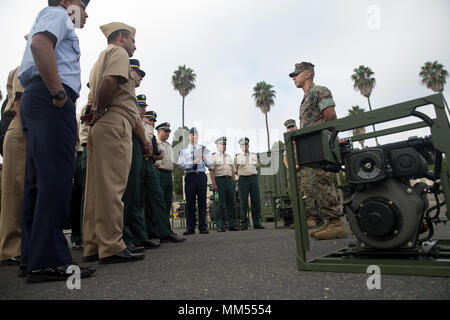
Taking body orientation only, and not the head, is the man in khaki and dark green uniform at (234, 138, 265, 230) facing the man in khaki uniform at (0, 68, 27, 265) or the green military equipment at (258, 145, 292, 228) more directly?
the man in khaki uniform

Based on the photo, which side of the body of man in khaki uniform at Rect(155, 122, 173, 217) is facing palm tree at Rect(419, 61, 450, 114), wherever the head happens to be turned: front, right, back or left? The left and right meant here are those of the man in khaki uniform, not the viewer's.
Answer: left

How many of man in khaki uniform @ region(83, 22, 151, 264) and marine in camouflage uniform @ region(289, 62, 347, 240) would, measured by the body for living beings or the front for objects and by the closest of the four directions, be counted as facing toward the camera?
0

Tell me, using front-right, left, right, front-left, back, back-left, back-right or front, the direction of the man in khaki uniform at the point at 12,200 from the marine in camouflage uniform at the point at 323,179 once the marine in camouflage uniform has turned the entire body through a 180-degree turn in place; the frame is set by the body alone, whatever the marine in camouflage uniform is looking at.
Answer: back-right

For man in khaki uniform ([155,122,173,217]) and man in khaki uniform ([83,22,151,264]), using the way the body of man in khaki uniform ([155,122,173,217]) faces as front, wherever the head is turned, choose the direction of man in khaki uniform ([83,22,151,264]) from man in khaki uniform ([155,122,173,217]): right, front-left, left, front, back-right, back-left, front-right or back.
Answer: front-right

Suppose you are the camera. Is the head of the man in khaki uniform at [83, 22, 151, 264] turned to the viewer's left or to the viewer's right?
to the viewer's right

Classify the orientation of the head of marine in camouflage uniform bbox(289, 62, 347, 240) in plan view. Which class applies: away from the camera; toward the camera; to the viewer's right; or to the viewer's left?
to the viewer's left

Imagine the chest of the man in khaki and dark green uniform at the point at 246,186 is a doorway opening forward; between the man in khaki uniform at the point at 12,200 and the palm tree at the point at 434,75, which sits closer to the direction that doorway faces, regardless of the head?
the man in khaki uniform

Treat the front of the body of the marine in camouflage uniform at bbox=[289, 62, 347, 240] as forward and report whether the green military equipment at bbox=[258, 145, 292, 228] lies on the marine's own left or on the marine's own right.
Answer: on the marine's own right

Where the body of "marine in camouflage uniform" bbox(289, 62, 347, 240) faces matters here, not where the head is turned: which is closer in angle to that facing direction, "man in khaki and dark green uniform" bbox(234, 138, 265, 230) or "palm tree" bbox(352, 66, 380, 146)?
the man in khaki and dark green uniform

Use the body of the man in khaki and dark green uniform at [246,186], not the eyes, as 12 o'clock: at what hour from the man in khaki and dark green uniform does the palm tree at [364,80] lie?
The palm tree is roughly at 7 o'clock from the man in khaki and dark green uniform.

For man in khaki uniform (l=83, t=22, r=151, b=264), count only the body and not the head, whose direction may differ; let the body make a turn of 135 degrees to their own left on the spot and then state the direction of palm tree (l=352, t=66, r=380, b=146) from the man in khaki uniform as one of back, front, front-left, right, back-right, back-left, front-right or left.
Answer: right

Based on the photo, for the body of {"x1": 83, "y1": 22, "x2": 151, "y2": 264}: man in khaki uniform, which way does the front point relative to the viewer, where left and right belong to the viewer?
facing to the right of the viewer

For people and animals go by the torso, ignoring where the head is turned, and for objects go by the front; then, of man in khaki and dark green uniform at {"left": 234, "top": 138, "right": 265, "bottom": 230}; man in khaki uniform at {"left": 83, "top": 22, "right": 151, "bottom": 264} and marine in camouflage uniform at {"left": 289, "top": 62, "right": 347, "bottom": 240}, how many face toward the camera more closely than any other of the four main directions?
1

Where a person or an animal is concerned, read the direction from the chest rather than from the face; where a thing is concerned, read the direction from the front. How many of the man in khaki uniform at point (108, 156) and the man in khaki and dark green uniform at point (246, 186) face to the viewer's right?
1

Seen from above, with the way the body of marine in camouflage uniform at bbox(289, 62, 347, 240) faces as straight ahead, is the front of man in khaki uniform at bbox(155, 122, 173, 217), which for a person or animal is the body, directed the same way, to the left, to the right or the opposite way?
the opposite way

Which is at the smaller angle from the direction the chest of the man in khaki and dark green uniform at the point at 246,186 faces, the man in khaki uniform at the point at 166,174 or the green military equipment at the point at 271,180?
the man in khaki uniform

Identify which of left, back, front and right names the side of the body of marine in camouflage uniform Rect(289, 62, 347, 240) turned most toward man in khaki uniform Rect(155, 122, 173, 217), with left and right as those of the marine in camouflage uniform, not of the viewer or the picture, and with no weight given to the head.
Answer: front
